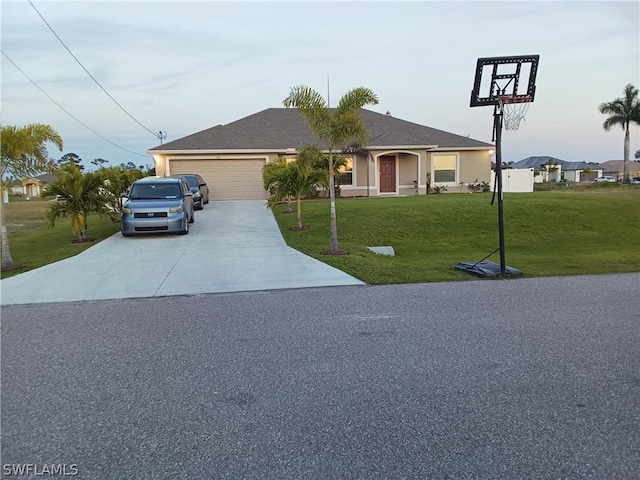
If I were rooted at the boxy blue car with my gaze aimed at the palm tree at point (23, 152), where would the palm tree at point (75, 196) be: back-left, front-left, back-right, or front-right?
front-right

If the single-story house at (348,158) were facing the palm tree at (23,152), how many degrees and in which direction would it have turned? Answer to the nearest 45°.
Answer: approximately 45° to its right

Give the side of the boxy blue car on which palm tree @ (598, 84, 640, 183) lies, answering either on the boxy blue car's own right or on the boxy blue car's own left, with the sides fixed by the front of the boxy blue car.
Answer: on the boxy blue car's own left

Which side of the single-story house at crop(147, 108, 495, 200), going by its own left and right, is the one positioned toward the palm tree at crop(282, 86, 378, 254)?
front

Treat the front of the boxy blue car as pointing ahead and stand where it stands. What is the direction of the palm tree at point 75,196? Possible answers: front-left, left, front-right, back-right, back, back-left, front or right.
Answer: right

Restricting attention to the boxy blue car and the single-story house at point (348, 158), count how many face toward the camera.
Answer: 2

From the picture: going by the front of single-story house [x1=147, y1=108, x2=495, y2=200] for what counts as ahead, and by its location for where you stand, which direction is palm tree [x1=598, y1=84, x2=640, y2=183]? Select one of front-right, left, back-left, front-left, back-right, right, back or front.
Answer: back-left

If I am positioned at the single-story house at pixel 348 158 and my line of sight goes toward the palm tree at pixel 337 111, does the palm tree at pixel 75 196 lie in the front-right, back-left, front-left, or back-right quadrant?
front-right

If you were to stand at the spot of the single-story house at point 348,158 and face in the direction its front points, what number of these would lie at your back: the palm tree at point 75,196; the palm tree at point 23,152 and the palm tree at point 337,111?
0

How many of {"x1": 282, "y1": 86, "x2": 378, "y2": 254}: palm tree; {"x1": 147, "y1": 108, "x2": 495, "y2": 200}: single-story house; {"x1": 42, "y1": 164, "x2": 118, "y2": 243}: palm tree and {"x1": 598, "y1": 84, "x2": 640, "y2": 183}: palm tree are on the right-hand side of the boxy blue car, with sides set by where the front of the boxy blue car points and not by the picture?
1

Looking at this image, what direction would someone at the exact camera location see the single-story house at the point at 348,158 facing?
facing the viewer

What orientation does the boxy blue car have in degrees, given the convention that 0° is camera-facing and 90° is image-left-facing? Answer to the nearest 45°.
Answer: approximately 0°

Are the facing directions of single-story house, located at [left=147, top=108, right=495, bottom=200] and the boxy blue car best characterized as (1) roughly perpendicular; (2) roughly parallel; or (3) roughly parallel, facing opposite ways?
roughly parallel

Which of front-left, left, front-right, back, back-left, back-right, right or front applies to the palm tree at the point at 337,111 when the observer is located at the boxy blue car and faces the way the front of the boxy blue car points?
front-left
